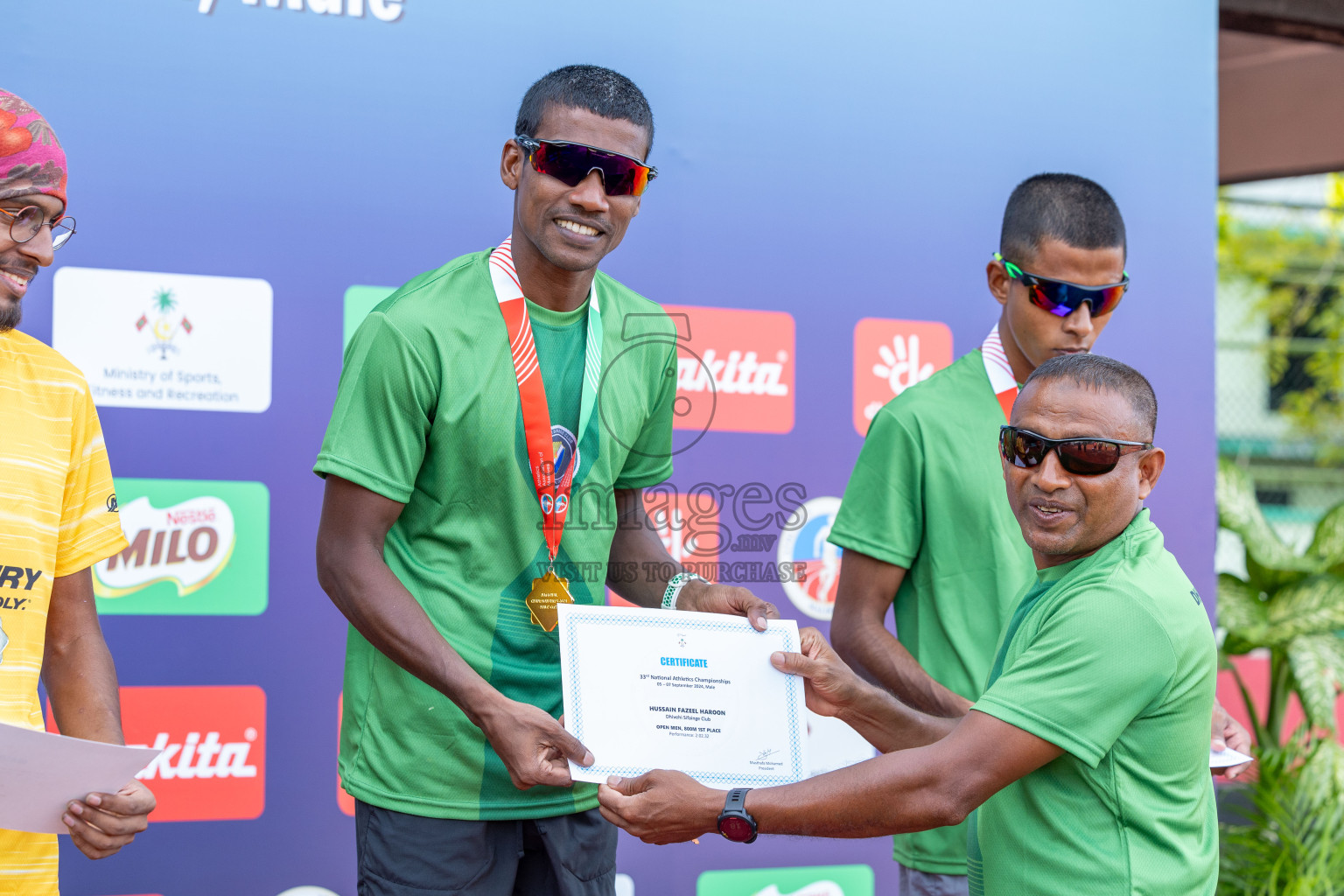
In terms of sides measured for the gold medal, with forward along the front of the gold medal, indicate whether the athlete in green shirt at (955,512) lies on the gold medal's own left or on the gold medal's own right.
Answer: on the gold medal's own left

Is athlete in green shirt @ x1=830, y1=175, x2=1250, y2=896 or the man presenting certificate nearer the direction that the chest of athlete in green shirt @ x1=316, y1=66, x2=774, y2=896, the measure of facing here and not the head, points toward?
the man presenting certificate

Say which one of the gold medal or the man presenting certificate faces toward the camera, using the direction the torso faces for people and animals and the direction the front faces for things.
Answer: the gold medal

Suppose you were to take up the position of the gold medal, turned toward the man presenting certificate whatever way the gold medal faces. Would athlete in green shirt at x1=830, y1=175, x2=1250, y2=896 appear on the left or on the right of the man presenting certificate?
left

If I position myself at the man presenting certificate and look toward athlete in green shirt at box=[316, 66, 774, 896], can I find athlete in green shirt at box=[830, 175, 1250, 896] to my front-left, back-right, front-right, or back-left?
front-right

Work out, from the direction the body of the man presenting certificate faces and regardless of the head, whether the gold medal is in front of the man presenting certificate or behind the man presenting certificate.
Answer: in front

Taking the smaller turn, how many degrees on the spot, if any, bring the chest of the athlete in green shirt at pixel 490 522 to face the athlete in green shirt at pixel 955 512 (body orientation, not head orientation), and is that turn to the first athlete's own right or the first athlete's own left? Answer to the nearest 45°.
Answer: approximately 45° to the first athlete's own left

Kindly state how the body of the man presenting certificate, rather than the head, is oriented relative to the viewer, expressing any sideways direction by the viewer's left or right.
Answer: facing to the left of the viewer

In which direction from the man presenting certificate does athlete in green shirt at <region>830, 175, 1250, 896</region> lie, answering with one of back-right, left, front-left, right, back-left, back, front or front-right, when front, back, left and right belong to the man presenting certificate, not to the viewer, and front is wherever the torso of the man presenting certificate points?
right

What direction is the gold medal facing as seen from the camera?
toward the camera

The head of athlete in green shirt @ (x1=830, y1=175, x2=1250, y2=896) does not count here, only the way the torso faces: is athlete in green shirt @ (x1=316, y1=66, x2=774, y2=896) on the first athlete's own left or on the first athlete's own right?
on the first athlete's own right

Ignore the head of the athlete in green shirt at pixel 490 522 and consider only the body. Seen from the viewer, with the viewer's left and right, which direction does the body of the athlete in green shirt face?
facing the viewer and to the right of the viewer

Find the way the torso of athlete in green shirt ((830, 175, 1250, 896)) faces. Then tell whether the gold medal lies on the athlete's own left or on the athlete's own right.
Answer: on the athlete's own right

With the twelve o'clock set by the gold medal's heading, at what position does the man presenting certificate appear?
The man presenting certificate is roughly at 10 o'clock from the gold medal.

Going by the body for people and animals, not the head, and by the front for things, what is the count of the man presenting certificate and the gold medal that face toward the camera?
1

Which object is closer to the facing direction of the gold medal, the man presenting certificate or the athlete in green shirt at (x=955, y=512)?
the man presenting certificate
